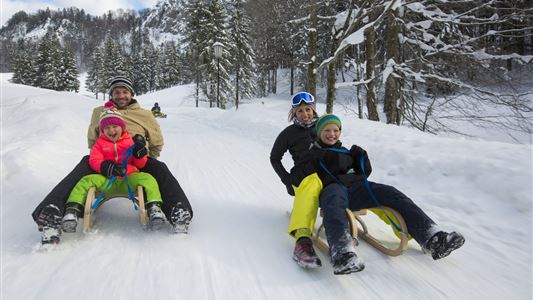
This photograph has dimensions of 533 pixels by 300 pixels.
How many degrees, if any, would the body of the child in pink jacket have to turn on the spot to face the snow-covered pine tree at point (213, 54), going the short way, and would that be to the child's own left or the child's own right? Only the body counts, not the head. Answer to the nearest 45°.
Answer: approximately 180°

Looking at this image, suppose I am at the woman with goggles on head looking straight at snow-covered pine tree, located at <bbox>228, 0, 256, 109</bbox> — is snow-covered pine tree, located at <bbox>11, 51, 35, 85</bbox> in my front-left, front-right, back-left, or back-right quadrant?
front-left

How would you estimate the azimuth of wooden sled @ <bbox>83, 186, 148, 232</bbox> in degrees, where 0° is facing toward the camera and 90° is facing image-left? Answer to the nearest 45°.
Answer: approximately 0°

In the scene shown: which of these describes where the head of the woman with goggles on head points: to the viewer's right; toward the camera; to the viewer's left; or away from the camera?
toward the camera

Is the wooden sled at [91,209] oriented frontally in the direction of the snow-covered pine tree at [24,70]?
no

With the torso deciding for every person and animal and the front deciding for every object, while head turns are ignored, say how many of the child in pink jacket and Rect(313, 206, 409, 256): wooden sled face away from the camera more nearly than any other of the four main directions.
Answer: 0

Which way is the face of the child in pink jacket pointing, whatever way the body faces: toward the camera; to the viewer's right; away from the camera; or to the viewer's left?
toward the camera

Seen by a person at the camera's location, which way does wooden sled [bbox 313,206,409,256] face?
facing the viewer and to the right of the viewer

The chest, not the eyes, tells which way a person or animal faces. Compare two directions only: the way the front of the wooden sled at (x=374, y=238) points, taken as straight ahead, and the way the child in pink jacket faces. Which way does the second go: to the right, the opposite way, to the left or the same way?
the same way

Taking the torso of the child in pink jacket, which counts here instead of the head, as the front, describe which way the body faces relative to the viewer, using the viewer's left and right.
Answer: facing the viewer

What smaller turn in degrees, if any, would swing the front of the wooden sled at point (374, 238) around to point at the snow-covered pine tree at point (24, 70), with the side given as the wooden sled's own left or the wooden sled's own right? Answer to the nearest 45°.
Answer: approximately 180°

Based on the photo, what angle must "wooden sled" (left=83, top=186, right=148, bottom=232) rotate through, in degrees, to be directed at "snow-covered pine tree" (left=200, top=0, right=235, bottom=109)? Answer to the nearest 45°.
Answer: approximately 180°

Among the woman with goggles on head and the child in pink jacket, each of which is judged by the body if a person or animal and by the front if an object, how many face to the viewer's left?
0
